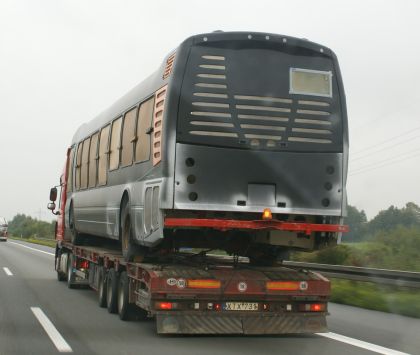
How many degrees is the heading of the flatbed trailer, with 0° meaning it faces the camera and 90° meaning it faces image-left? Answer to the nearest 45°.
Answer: approximately 135°

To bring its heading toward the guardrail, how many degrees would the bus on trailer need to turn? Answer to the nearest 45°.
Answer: approximately 90° to its right

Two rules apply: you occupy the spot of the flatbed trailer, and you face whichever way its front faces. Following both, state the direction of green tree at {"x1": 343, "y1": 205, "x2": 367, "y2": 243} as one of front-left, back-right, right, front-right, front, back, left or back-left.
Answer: right

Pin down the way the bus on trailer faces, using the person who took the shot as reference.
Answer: facing away from the viewer and to the left of the viewer

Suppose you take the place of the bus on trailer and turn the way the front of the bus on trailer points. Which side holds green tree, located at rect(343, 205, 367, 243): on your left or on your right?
on your right
